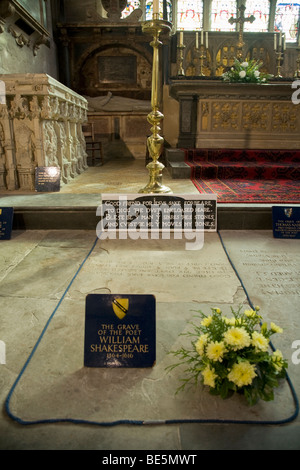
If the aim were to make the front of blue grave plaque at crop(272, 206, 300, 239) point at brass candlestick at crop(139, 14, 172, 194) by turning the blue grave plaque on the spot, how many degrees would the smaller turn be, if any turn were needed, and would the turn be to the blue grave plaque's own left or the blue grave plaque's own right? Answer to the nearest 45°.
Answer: approximately 90° to the blue grave plaque's own right

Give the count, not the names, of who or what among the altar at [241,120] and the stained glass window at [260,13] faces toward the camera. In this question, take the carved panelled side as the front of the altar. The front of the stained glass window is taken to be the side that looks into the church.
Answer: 2

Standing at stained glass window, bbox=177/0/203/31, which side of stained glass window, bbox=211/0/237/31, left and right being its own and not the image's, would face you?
right

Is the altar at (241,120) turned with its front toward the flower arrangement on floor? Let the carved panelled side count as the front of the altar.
yes
